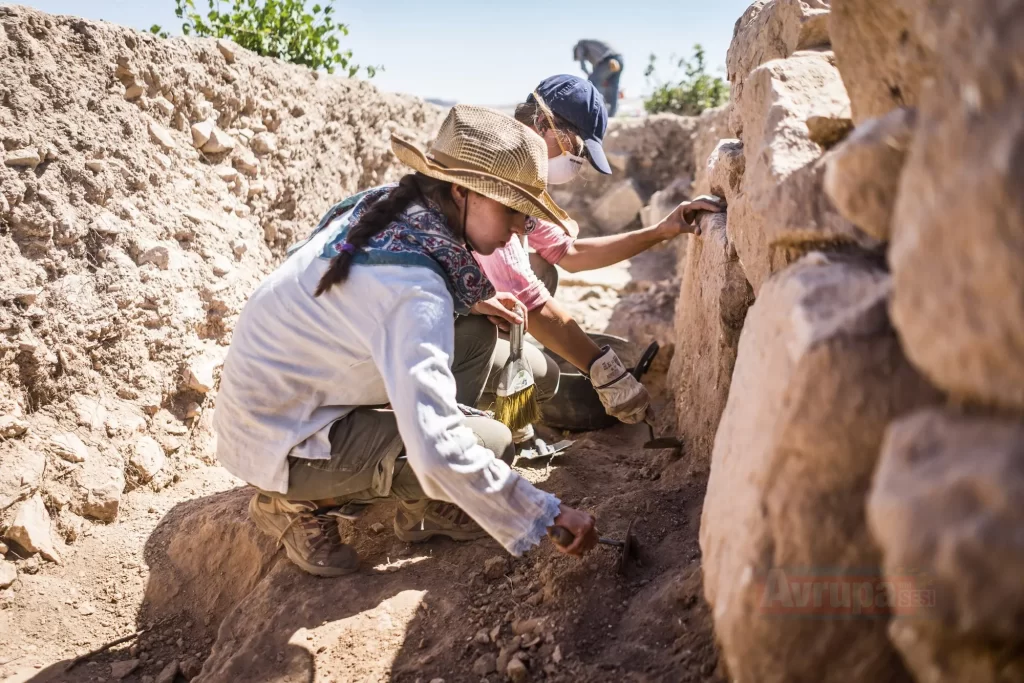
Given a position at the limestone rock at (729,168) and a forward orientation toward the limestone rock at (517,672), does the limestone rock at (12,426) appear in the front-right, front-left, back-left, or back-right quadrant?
front-right

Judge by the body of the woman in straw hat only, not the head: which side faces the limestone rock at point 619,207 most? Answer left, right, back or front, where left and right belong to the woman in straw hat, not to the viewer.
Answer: left

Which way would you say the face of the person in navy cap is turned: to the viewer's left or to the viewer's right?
to the viewer's right

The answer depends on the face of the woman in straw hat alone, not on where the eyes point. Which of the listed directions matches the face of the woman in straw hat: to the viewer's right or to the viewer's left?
to the viewer's right

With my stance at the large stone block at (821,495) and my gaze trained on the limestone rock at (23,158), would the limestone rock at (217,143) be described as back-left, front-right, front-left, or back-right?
front-right

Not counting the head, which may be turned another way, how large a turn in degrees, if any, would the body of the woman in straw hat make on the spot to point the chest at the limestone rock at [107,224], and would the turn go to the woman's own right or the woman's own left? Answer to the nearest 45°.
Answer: approximately 135° to the woman's own left

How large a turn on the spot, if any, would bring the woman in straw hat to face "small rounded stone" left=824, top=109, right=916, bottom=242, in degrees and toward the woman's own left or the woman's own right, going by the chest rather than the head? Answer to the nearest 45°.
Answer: approximately 45° to the woman's own right

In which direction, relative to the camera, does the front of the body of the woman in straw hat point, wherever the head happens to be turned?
to the viewer's right

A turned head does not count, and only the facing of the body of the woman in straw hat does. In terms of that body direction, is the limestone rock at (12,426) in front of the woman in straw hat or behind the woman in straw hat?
behind

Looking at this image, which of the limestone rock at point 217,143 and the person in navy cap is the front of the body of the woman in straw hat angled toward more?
the person in navy cap
